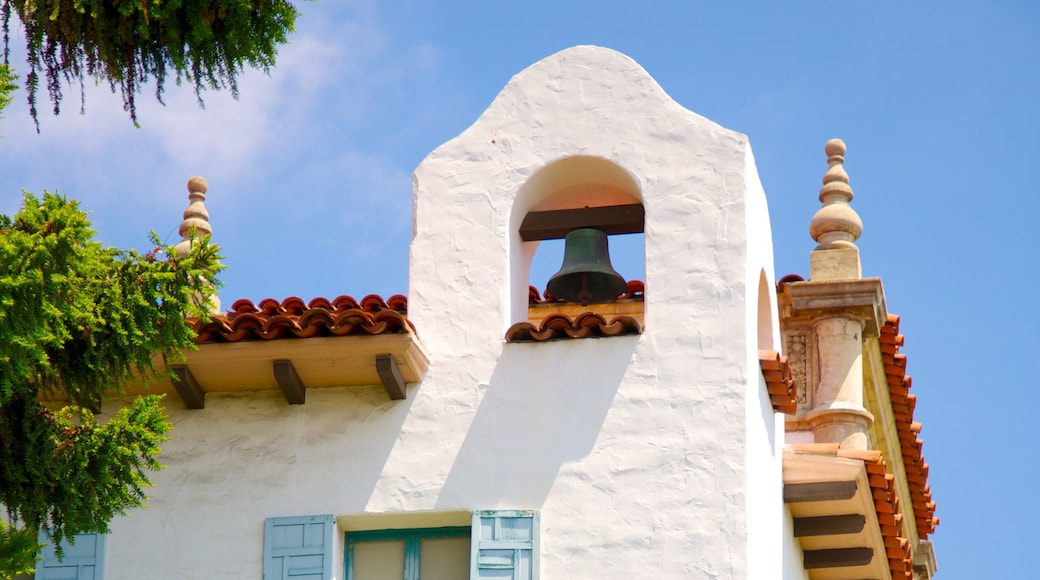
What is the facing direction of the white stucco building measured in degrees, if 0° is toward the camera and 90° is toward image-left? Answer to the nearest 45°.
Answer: approximately 0°

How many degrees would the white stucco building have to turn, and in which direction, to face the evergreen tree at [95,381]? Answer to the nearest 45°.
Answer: approximately 45° to its right
